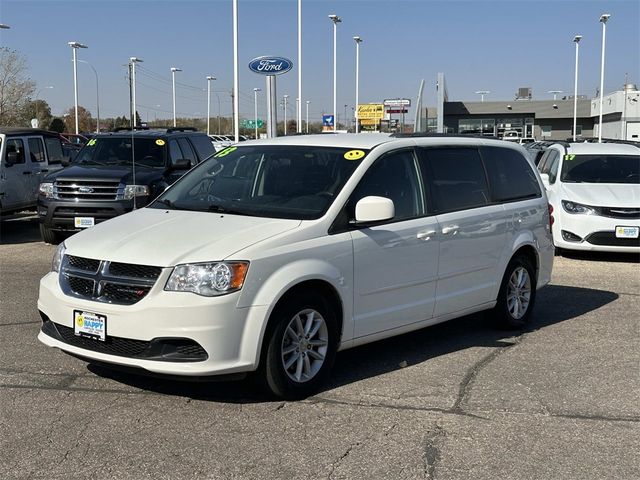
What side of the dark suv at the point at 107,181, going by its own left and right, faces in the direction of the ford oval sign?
back

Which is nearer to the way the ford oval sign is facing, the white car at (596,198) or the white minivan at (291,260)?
the white minivan

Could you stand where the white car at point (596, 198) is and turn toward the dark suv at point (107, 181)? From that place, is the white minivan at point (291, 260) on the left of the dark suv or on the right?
left

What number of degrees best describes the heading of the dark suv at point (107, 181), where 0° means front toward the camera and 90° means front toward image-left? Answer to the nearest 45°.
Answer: approximately 45°

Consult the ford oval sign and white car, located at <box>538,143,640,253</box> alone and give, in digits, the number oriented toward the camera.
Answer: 2

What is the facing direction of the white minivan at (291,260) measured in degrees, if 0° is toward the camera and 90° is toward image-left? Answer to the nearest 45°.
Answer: approximately 45°

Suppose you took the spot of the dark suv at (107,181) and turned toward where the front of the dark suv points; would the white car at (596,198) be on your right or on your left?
on your left

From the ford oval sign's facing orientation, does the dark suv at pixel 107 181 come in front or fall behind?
in front

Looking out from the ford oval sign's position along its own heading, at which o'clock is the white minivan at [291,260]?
The white minivan is roughly at 12 o'clock from the ford oval sign.

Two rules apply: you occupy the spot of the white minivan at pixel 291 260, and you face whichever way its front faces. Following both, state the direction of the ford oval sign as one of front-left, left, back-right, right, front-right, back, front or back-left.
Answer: back-right

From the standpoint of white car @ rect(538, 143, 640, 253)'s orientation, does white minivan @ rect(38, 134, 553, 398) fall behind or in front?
in front

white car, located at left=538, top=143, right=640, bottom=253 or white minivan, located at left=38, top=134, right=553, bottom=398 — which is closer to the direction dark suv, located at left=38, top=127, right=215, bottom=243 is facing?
the white minivan

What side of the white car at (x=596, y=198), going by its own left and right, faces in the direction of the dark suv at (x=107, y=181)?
right

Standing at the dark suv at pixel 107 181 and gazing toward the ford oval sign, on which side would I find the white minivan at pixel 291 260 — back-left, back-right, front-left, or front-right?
back-right

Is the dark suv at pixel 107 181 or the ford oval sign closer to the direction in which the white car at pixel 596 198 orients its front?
the dark suv
